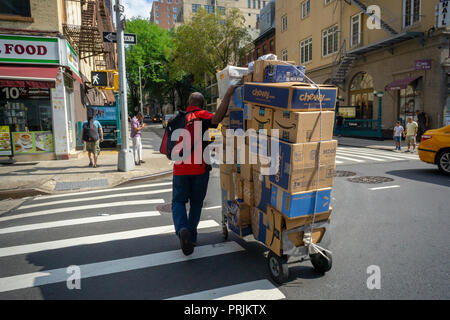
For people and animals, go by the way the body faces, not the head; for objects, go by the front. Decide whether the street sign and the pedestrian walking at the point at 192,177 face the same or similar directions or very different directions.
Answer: very different directions

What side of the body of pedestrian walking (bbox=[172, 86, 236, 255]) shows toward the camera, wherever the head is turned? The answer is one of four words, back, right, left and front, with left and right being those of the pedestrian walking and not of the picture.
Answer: back

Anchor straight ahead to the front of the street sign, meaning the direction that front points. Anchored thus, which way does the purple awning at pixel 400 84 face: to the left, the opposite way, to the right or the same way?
to the right

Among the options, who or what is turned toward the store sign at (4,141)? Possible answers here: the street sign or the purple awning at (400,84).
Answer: the purple awning

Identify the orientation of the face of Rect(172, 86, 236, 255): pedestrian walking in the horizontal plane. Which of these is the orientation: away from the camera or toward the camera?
away from the camera

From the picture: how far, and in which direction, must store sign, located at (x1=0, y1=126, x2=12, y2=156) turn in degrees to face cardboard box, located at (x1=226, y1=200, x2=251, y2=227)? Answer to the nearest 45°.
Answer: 0° — it already faces it

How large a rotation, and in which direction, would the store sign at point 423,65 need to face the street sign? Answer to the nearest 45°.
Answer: approximately 45° to its right

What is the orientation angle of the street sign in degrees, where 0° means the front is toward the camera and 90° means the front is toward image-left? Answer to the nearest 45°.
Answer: approximately 0°

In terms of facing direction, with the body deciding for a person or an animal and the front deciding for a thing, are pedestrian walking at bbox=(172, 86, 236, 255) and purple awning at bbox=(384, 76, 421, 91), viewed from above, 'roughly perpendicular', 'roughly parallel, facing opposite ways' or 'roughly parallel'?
roughly perpendicular

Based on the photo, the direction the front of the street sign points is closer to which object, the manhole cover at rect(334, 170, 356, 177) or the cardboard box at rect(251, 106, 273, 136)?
the cardboard box

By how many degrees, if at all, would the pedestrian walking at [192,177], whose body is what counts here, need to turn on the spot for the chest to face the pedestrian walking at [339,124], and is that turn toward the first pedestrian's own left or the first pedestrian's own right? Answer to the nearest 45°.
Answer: approximately 45° to the first pedestrian's own right
